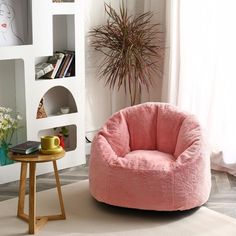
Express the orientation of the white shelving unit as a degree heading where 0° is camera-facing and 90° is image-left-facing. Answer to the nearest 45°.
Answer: approximately 315°

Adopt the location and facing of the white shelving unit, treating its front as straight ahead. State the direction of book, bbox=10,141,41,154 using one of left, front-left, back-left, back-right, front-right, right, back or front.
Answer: front-right

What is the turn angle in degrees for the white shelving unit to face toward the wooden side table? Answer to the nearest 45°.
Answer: approximately 45° to its right

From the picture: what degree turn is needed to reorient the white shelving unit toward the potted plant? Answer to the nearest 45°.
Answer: approximately 90° to its left
